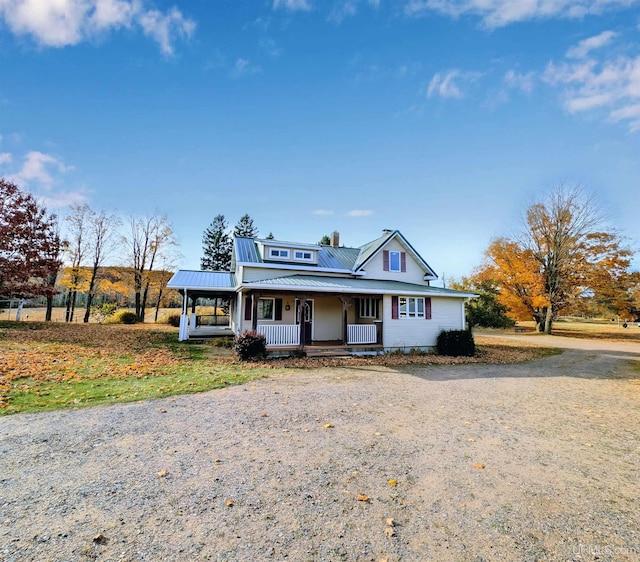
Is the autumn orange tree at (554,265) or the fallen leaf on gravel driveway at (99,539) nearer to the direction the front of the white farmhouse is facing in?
the fallen leaf on gravel driveway

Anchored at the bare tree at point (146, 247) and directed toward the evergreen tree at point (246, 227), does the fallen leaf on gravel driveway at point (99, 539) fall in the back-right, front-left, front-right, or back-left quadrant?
back-right

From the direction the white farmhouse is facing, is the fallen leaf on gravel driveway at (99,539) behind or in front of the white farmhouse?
in front

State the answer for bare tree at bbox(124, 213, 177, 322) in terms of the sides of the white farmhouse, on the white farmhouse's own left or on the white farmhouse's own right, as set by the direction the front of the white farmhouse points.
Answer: on the white farmhouse's own right

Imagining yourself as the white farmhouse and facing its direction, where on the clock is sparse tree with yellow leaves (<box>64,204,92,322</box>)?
The sparse tree with yellow leaves is roughly at 4 o'clock from the white farmhouse.

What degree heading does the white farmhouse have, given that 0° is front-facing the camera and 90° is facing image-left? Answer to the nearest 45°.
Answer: approximately 0°

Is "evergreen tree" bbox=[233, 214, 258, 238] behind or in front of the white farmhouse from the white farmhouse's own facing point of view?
behind

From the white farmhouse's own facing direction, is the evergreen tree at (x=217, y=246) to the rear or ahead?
to the rear

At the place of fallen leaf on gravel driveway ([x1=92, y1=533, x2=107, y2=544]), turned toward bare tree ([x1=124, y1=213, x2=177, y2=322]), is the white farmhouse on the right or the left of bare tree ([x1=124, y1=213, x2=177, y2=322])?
right
